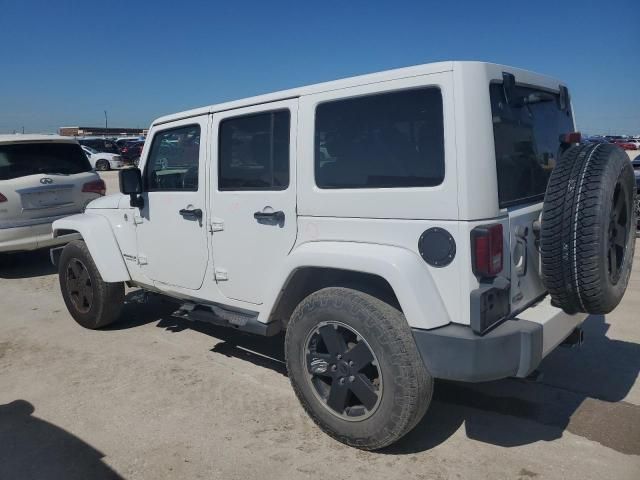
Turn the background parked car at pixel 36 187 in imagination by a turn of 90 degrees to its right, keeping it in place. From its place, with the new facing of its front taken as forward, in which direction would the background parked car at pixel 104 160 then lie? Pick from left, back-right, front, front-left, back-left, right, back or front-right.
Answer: front-left

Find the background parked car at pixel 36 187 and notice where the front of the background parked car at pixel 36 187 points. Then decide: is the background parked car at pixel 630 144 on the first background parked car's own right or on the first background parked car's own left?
on the first background parked car's own right

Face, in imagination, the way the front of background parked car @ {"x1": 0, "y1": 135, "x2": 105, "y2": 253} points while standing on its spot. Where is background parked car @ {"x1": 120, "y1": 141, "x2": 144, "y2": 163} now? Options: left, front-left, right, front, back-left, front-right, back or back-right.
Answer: front-right

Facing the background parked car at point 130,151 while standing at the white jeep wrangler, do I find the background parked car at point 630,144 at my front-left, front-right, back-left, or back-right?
front-right

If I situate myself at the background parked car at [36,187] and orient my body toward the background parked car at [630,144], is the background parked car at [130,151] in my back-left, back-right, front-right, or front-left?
front-left

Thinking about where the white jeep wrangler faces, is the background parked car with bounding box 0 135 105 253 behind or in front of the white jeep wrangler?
in front

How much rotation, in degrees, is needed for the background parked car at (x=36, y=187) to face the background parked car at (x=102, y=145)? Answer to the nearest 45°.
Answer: approximately 45° to its right

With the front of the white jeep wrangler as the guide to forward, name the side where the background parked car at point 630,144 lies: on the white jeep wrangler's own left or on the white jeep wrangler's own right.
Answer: on the white jeep wrangler's own right

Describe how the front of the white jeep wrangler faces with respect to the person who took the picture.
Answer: facing away from the viewer and to the left of the viewer

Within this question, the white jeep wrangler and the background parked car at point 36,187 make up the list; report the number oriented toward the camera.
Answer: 0

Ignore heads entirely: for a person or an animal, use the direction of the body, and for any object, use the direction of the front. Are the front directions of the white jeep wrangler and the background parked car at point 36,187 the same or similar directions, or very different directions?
same or similar directions

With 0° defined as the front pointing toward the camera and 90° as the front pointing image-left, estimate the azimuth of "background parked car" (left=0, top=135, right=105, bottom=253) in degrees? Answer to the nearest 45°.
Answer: approximately 135°

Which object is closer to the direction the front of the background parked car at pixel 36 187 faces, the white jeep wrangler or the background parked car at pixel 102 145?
the background parked car
